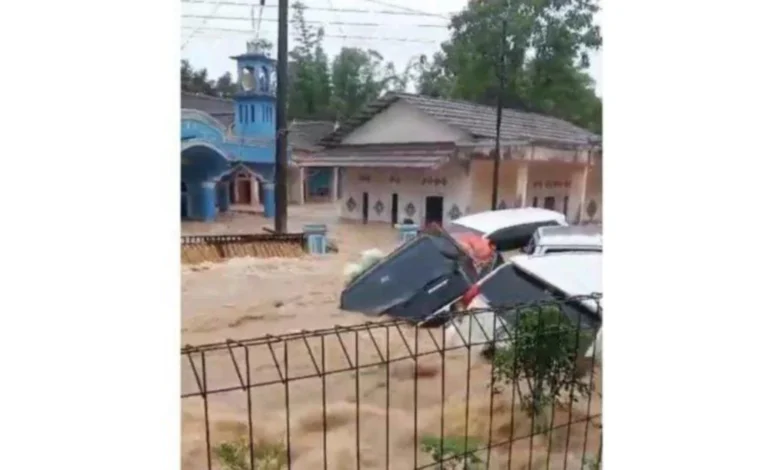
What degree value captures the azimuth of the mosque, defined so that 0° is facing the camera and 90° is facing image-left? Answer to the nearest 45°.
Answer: approximately 0°

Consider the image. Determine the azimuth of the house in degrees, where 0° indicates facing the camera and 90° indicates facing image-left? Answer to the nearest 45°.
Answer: approximately 315°
